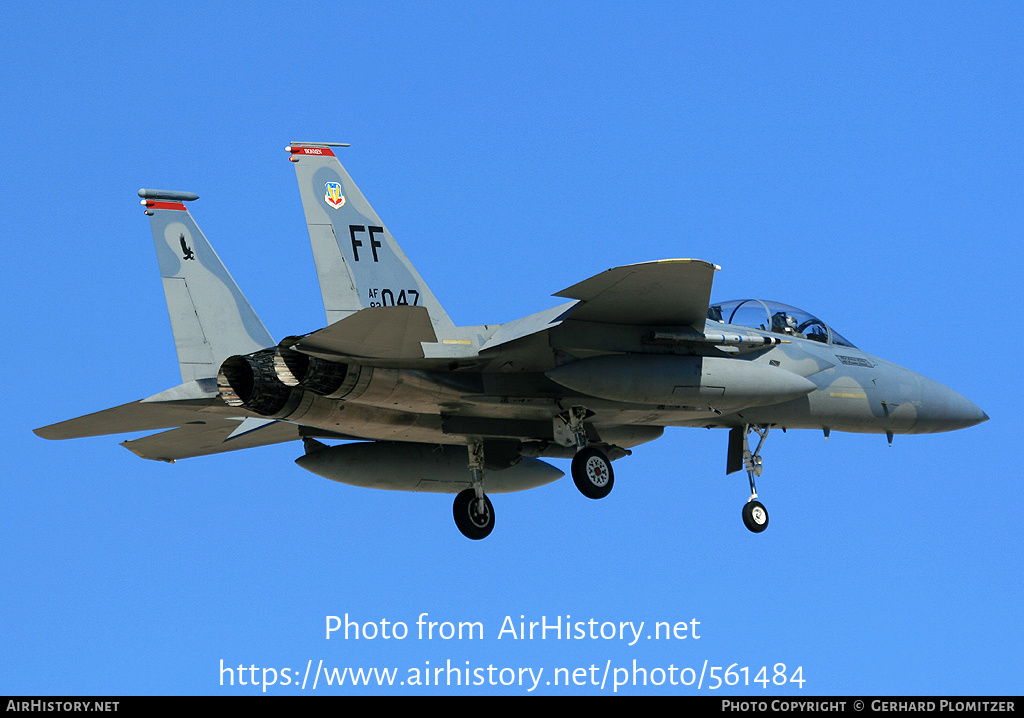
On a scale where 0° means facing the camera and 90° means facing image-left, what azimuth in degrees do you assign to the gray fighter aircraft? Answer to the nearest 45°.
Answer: approximately 225°
